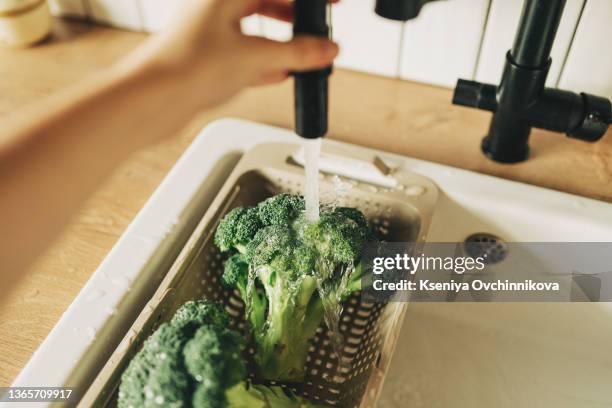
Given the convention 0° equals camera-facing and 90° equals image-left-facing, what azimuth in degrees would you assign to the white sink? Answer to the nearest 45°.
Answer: approximately 45°

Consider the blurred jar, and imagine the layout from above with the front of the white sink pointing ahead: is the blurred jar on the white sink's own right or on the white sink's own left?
on the white sink's own right
